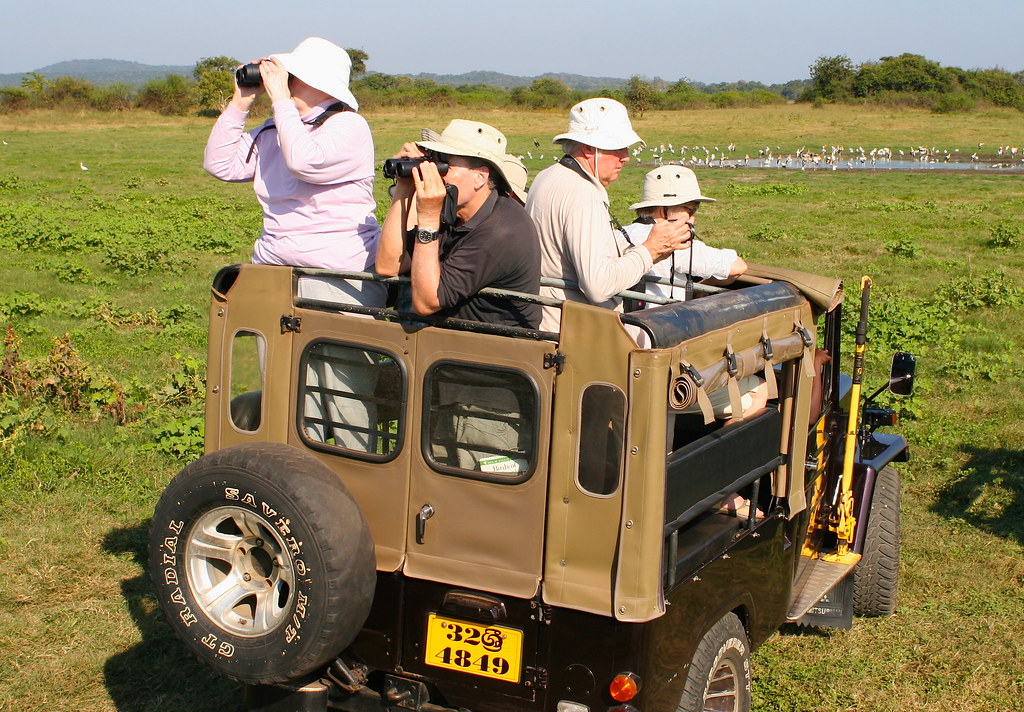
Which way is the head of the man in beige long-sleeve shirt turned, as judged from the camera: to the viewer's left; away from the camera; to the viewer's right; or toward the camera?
to the viewer's right

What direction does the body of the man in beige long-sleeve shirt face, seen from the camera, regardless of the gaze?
to the viewer's right

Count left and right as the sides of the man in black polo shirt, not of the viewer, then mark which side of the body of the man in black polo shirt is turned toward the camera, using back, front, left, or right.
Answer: left

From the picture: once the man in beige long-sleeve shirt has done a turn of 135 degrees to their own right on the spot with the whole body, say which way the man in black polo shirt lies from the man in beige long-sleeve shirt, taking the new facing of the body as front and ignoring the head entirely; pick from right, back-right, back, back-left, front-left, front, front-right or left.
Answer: front

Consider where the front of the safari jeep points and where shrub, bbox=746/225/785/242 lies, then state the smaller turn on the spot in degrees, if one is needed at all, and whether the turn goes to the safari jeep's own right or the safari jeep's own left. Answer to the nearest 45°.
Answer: approximately 45° to the safari jeep's own left

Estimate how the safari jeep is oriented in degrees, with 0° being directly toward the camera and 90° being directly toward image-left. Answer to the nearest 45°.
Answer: approximately 225°

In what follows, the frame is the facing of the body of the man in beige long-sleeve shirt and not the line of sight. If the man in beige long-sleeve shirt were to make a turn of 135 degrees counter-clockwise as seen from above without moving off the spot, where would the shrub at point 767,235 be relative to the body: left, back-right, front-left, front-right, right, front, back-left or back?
front-right
